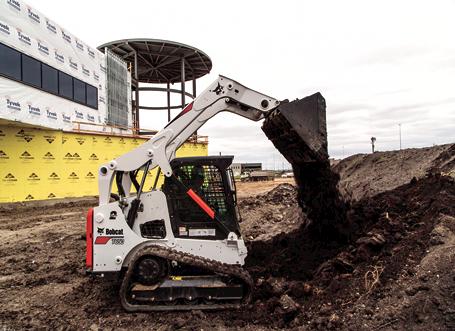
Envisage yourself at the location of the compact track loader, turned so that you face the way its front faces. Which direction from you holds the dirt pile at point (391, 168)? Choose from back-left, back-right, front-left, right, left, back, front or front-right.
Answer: front-left

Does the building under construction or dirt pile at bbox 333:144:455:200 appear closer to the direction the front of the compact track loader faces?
the dirt pile

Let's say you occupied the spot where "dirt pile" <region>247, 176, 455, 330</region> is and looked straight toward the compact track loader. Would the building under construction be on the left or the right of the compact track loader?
right

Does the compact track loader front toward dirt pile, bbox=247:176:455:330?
yes

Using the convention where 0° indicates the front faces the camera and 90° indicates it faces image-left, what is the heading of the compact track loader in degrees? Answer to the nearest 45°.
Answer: approximately 270°

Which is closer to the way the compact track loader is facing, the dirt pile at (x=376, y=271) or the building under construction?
the dirt pile

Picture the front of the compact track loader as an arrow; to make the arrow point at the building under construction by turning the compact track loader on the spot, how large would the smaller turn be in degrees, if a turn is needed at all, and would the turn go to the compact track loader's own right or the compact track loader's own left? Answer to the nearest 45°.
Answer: approximately 135° to the compact track loader's own left
